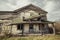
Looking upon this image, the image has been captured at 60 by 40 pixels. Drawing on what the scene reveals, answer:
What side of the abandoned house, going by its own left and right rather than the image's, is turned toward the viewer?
front
